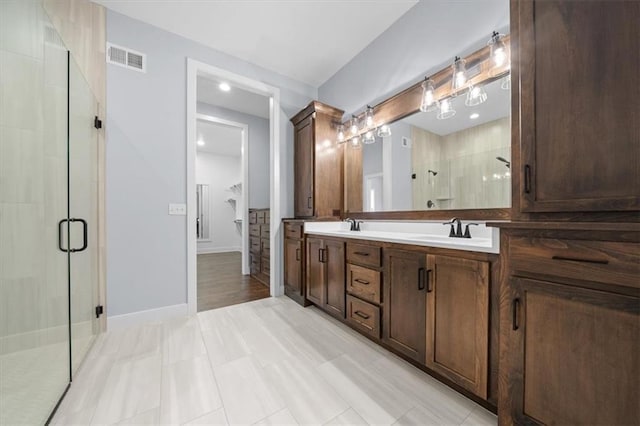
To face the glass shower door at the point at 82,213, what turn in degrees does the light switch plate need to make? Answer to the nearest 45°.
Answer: approximately 45° to its right

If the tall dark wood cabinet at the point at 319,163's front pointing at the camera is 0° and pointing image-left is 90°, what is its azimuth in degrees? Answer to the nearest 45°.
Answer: approximately 45°

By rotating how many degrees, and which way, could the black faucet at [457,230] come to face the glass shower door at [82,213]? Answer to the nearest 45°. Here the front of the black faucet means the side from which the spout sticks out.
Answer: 0° — it already faces it

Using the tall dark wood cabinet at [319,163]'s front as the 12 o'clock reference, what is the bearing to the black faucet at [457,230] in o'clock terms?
The black faucet is roughly at 9 o'clock from the tall dark wood cabinet.

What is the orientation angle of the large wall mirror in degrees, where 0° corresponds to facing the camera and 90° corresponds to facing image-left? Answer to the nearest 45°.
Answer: approximately 45°

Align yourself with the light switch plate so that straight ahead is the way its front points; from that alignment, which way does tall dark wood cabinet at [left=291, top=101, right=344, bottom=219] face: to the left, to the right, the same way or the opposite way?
to the right
